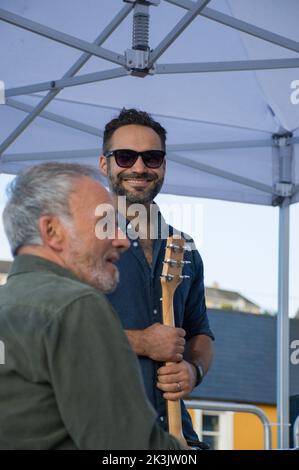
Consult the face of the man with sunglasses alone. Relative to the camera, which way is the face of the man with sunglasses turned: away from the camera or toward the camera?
toward the camera

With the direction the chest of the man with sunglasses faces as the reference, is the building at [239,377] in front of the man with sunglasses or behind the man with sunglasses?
behind

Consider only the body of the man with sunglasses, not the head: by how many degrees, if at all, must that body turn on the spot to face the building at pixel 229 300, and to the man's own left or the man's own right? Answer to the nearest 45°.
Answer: approximately 180°

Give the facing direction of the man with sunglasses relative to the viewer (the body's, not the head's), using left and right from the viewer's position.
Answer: facing the viewer
